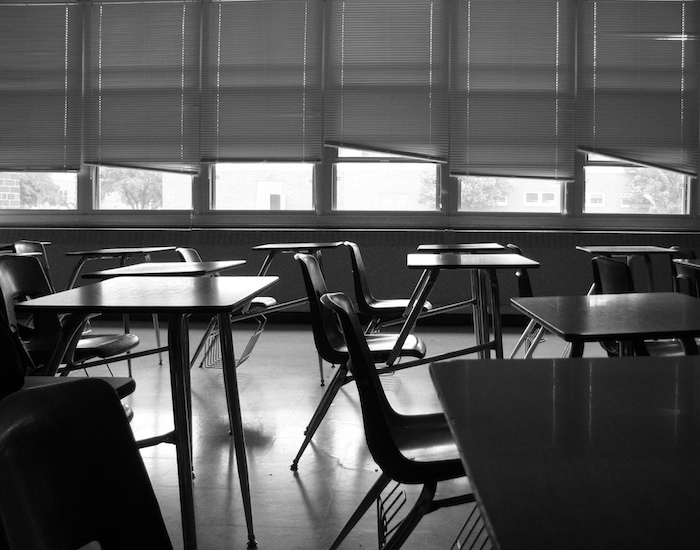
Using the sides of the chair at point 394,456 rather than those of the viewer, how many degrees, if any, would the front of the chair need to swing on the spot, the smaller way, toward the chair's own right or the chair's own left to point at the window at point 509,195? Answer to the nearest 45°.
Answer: approximately 90° to the chair's own left

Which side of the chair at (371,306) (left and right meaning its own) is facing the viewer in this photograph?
right

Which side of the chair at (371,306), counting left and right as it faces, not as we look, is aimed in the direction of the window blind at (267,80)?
left

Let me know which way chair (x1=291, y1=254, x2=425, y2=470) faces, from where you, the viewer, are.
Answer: facing to the right of the viewer

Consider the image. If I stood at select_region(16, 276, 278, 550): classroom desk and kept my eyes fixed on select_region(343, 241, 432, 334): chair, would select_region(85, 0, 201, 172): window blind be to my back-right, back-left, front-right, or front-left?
front-left

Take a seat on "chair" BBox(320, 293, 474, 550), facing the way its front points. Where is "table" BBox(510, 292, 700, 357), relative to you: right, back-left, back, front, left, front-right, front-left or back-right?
front-left

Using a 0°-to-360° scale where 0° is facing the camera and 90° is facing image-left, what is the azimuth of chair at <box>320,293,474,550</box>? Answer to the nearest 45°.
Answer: approximately 270°
